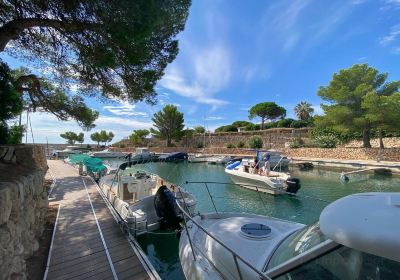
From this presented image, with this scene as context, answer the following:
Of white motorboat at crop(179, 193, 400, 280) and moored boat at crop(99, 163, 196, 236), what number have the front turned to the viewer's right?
0

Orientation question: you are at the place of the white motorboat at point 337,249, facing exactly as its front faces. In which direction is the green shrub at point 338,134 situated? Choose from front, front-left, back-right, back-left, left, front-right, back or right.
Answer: front-right

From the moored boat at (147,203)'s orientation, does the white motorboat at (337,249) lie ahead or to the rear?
to the rear

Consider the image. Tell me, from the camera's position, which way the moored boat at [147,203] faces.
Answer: facing away from the viewer and to the left of the viewer

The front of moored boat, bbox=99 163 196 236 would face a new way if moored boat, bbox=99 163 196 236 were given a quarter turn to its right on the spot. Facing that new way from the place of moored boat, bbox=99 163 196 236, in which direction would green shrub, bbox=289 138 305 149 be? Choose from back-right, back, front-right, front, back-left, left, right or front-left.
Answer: front

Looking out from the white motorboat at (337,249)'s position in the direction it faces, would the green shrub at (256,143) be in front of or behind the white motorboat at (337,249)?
in front

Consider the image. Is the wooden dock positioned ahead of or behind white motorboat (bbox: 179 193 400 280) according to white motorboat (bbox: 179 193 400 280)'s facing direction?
ahead

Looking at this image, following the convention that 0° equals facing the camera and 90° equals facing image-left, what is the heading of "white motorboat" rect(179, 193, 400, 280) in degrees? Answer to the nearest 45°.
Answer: approximately 135°

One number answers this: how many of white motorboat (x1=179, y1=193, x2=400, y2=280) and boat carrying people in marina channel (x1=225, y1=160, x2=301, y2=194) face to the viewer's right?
0

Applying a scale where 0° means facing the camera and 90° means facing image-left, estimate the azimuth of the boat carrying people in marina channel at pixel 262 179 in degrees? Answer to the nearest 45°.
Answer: approximately 135°

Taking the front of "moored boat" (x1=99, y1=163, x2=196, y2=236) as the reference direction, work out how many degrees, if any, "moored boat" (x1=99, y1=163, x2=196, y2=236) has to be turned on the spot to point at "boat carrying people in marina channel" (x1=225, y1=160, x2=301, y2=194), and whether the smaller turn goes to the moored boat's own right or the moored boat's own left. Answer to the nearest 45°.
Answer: approximately 90° to the moored boat's own right
